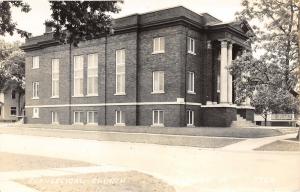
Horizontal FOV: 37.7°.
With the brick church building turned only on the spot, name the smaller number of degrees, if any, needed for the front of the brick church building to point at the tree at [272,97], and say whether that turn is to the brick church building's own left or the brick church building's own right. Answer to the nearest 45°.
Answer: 0° — it already faces it

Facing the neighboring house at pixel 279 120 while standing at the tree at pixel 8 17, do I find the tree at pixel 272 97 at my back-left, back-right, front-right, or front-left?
front-right

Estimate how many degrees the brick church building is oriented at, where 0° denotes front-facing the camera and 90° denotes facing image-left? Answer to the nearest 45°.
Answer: approximately 315°

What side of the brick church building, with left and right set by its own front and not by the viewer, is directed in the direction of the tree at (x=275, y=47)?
front

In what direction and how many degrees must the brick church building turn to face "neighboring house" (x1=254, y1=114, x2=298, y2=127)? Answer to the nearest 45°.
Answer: approximately 90° to its left
